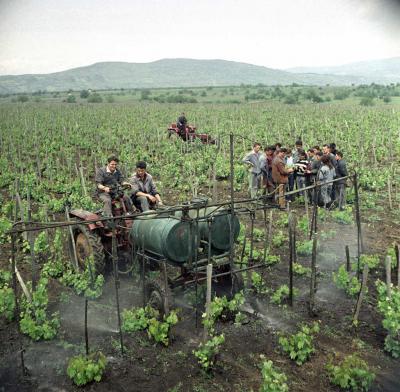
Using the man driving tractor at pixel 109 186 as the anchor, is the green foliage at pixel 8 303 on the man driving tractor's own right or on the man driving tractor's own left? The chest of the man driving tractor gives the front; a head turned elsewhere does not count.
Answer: on the man driving tractor's own right

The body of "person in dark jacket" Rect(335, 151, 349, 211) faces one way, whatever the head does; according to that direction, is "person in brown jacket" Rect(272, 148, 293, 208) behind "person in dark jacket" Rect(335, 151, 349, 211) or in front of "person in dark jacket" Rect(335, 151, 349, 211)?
in front

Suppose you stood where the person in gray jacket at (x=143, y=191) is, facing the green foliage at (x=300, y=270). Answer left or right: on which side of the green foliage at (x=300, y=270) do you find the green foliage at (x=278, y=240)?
left

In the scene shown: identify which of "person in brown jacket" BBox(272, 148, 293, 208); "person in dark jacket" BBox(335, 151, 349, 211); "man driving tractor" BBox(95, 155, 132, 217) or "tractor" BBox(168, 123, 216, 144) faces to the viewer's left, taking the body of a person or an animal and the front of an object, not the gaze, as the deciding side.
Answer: "person in dark jacket" BBox(335, 151, 349, 211)

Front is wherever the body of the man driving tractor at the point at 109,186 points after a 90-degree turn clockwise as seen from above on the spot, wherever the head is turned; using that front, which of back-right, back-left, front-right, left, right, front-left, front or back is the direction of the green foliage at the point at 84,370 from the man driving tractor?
front-left

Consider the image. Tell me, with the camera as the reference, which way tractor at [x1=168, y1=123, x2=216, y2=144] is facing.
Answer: facing the viewer and to the right of the viewer

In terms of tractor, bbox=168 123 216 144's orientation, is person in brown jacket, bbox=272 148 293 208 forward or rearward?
forward

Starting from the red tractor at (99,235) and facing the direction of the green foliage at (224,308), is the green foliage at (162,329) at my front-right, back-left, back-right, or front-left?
front-right
